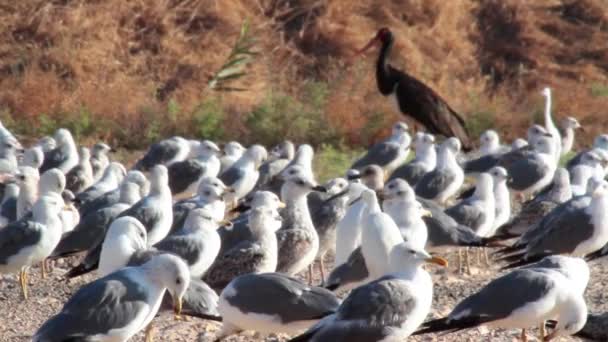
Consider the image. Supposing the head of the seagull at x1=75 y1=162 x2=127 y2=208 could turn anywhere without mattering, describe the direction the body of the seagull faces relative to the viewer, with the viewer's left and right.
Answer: facing to the right of the viewer

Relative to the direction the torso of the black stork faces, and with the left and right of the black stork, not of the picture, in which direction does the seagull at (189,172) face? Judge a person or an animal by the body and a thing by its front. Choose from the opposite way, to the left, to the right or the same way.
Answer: the opposite way

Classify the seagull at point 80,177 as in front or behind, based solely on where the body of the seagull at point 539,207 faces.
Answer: behind

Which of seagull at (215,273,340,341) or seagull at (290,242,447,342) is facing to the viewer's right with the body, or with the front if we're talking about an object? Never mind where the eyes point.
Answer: seagull at (290,242,447,342)

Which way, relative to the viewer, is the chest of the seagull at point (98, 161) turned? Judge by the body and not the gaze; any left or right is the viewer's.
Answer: facing to the right of the viewer

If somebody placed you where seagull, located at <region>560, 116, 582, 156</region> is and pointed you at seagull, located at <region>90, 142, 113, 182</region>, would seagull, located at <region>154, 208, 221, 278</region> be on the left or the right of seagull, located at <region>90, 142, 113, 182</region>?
left

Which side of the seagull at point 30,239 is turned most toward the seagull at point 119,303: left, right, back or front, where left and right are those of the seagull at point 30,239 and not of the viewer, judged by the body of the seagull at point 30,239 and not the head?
right

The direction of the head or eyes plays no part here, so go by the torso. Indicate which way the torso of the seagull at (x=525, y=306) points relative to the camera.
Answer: to the viewer's right

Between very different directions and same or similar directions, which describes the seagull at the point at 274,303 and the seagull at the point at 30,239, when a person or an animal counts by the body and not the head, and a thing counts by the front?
very different directions
